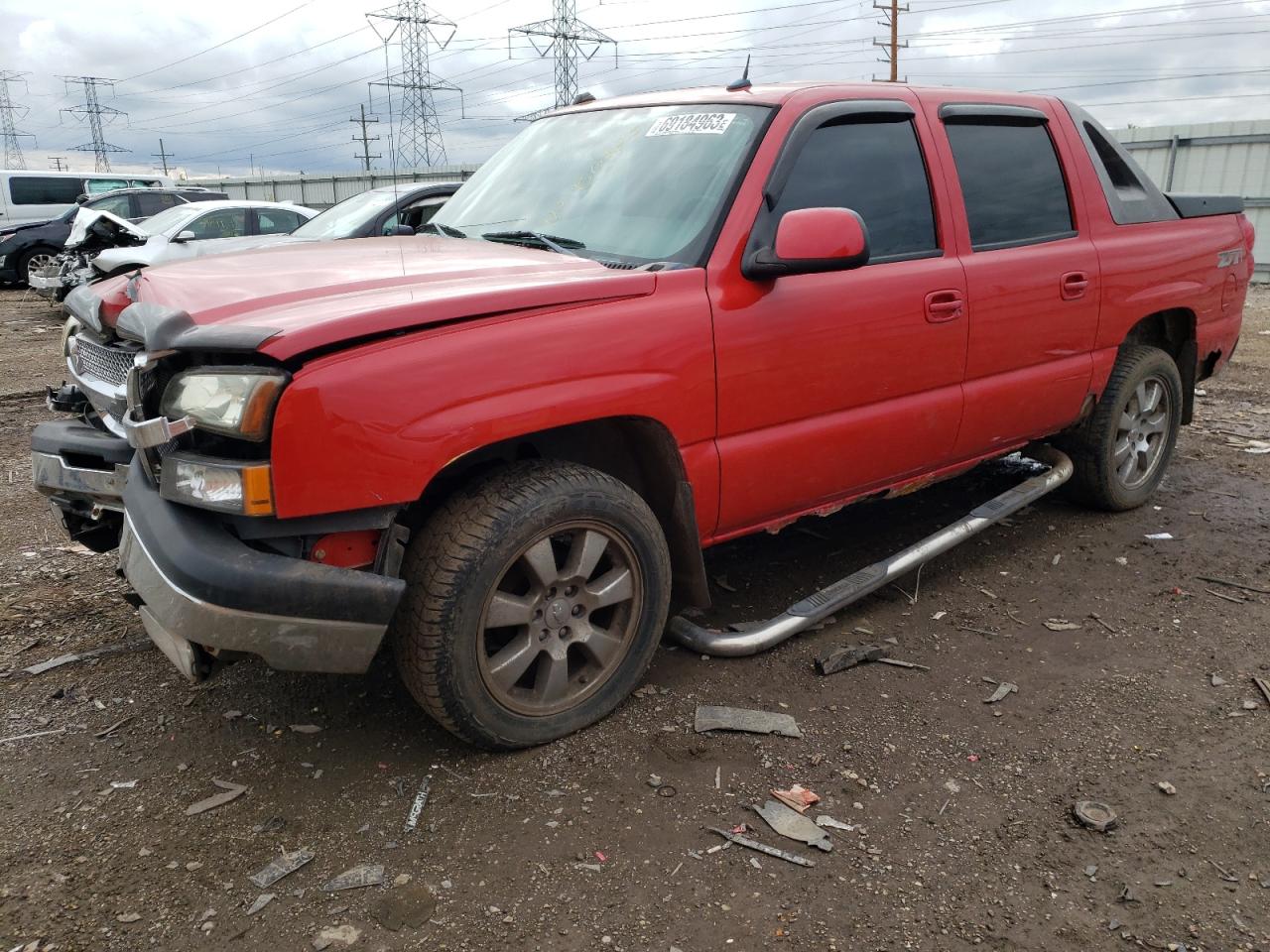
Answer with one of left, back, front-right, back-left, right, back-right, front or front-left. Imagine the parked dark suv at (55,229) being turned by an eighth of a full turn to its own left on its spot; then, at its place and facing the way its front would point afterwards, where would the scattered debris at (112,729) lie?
front

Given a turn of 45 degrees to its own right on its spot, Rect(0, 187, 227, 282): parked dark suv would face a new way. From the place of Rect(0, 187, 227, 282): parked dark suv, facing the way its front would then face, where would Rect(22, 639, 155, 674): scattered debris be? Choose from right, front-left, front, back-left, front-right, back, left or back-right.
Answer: left

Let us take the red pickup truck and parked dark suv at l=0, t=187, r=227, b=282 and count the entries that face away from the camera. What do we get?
0

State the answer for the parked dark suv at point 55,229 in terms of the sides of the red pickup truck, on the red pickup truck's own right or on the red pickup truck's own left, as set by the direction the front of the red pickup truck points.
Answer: on the red pickup truck's own right

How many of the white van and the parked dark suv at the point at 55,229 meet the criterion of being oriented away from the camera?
0

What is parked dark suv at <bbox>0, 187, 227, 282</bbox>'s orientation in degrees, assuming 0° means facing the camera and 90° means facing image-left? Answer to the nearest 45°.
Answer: approximately 45°

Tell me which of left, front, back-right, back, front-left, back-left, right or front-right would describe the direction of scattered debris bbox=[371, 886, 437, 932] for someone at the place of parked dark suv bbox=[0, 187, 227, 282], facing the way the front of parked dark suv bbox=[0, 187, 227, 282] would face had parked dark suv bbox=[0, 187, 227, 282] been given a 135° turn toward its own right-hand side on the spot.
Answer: back

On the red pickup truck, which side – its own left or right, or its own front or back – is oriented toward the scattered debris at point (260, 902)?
front
